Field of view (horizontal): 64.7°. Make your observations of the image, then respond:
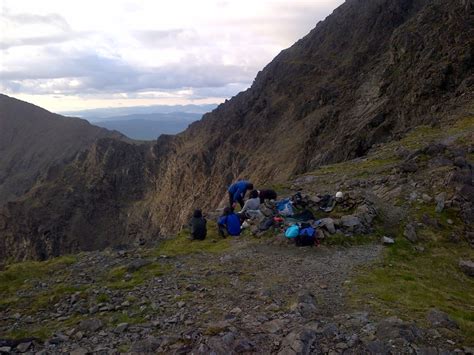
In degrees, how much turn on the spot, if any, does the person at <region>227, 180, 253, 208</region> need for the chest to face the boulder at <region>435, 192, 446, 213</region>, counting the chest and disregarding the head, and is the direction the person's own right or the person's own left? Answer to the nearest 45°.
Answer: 0° — they already face it

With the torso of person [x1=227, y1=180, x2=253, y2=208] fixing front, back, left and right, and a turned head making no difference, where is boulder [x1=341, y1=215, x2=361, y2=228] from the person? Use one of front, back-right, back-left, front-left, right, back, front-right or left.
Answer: front-right

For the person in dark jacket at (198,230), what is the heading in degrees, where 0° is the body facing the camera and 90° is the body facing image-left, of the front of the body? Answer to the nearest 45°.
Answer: approximately 180°

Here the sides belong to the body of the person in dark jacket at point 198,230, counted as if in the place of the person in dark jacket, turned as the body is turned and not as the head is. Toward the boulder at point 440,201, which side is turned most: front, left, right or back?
right

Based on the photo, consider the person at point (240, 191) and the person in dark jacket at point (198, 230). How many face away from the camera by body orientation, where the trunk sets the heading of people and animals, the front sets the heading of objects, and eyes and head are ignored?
1

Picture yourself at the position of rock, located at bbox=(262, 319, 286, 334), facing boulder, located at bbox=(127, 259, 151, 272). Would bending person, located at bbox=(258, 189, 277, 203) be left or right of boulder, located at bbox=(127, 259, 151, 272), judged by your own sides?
right

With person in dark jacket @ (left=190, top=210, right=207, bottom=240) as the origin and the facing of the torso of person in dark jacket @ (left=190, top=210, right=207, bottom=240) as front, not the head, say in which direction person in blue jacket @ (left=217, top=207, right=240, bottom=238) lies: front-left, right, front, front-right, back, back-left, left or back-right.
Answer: right

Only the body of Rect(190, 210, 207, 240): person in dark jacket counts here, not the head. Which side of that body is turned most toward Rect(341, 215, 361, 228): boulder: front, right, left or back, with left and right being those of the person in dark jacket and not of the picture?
right
